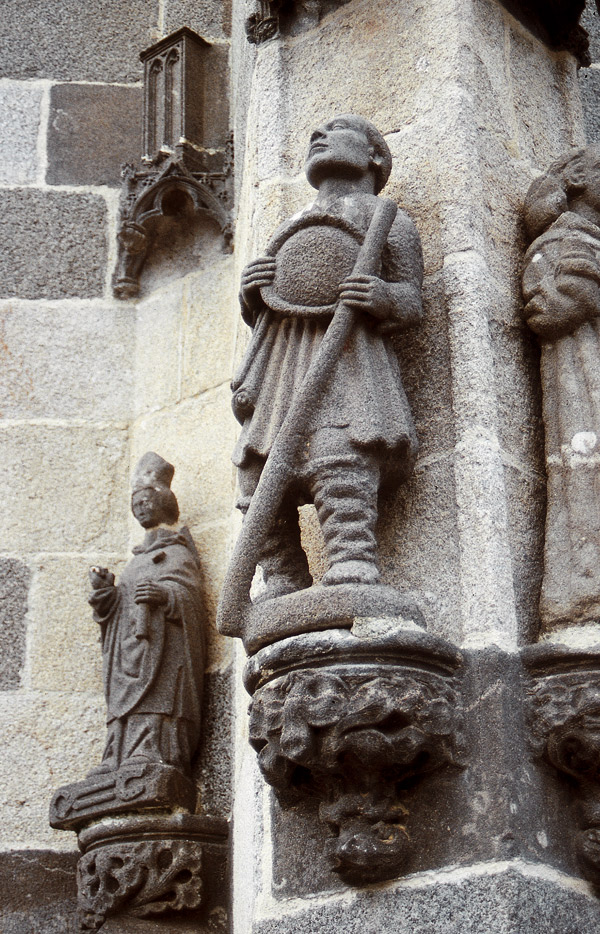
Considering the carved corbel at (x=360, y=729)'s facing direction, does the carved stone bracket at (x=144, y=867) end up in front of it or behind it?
behind

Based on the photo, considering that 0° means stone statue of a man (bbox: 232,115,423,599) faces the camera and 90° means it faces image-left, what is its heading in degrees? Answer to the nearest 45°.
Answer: approximately 45°

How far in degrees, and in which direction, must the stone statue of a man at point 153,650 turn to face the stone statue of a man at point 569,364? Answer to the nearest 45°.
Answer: approximately 90° to its left
